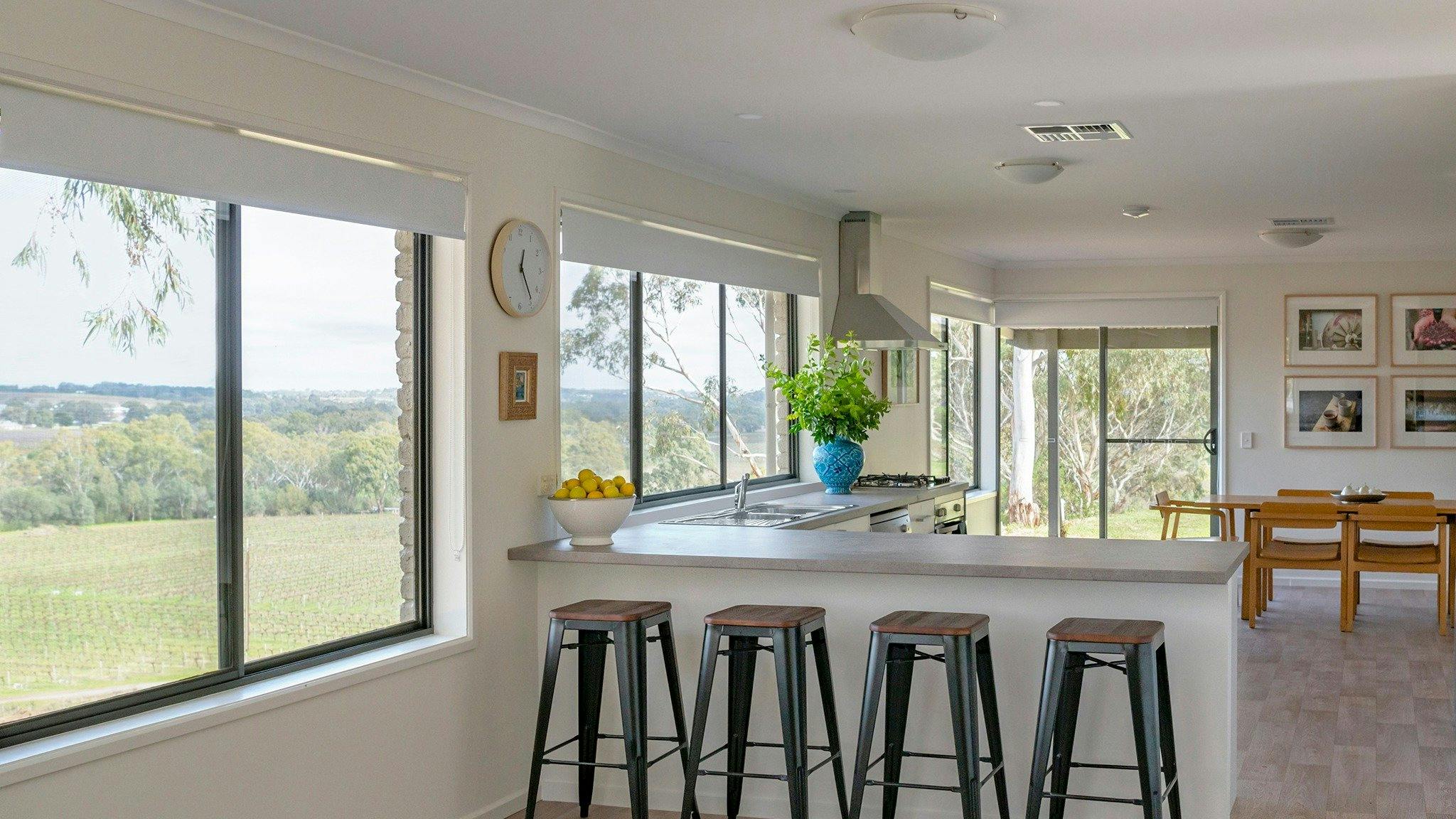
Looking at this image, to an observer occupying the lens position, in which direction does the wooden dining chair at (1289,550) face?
facing away from the viewer

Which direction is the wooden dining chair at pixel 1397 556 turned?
away from the camera

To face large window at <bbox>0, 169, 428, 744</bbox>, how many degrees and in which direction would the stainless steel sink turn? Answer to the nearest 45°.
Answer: approximately 90° to its right

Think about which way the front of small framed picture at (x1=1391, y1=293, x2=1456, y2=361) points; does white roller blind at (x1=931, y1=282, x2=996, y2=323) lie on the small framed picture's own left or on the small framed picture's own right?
on the small framed picture's own right

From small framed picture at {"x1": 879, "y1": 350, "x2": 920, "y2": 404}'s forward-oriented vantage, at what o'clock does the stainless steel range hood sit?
The stainless steel range hood is roughly at 2 o'clock from the small framed picture.

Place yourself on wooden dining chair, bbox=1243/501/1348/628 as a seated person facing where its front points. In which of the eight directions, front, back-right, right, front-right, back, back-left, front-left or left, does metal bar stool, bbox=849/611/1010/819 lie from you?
back

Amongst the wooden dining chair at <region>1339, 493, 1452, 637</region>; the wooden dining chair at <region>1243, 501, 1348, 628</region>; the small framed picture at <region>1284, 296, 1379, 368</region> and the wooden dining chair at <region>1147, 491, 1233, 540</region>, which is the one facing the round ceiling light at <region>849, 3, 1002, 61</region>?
the small framed picture

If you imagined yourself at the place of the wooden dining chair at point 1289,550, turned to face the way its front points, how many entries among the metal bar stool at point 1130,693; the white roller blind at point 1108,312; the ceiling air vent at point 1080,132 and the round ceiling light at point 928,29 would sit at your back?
3

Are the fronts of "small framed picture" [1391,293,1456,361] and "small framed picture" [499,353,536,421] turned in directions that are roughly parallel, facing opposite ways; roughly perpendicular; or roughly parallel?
roughly perpendicular

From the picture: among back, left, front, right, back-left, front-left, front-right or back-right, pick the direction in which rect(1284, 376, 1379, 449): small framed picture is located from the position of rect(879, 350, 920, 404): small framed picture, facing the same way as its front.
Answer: left

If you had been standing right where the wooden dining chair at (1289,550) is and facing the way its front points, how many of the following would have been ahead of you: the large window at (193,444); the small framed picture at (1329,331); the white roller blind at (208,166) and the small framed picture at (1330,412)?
2

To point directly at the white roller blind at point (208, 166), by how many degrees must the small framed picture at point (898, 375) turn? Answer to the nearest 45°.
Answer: approximately 45° to its right

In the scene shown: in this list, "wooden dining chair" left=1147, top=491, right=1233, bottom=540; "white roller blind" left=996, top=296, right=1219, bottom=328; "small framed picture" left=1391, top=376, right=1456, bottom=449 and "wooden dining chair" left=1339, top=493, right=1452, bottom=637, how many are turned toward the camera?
2
